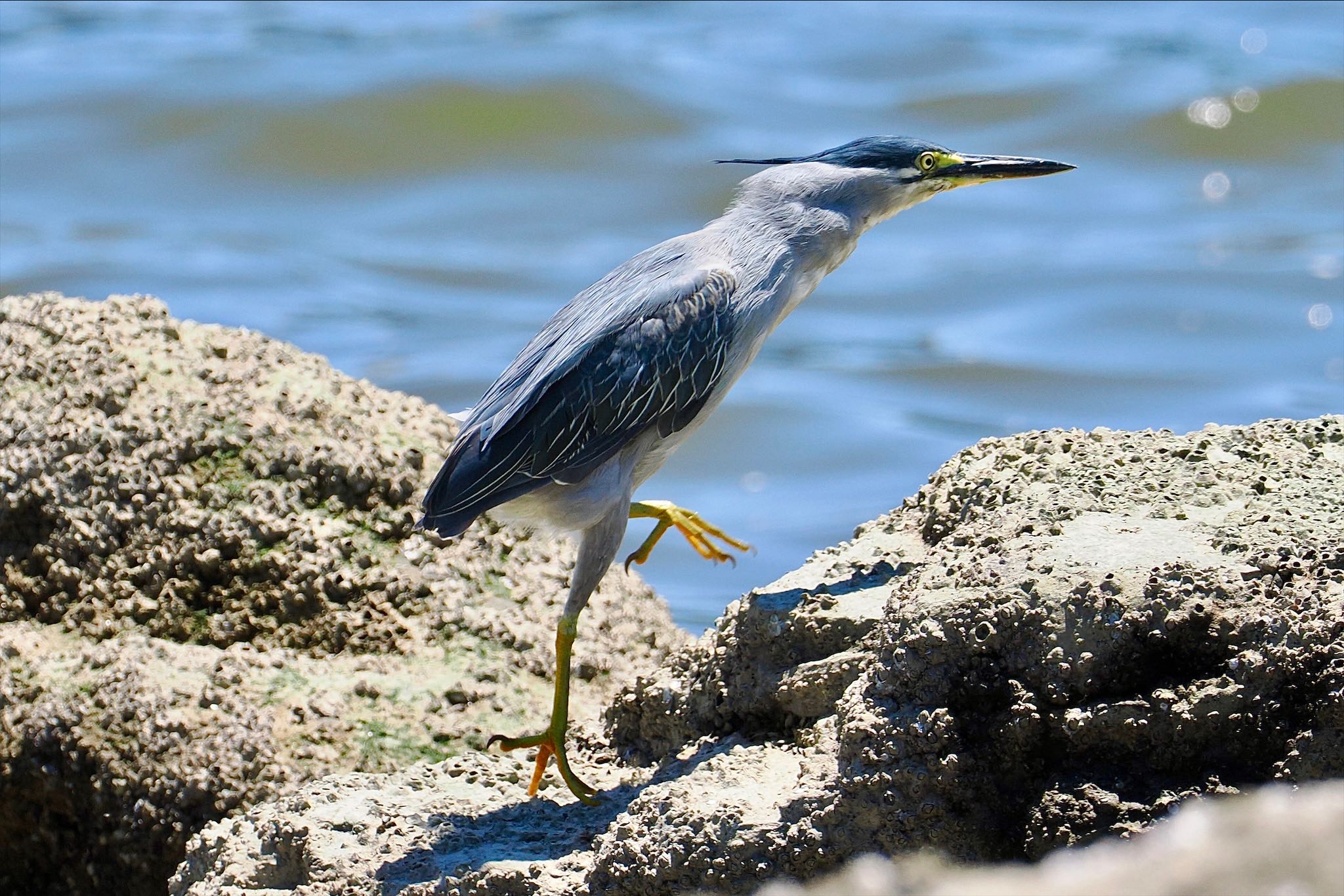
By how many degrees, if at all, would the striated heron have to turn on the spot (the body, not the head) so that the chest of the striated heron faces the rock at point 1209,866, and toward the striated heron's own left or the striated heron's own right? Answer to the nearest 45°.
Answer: approximately 90° to the striated heron's own right

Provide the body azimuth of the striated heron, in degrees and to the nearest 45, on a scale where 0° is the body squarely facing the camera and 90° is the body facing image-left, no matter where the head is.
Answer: approximately 270°

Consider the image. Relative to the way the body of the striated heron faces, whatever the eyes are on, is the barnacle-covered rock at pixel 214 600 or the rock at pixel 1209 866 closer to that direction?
the rock

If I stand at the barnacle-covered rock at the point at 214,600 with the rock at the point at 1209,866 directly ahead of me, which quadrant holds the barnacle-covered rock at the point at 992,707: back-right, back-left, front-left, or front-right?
front-left

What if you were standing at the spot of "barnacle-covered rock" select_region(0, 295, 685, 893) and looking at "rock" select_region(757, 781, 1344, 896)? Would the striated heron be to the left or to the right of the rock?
left

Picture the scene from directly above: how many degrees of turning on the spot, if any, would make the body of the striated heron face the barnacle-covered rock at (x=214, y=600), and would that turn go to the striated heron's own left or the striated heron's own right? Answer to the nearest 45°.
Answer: approximately 180°
